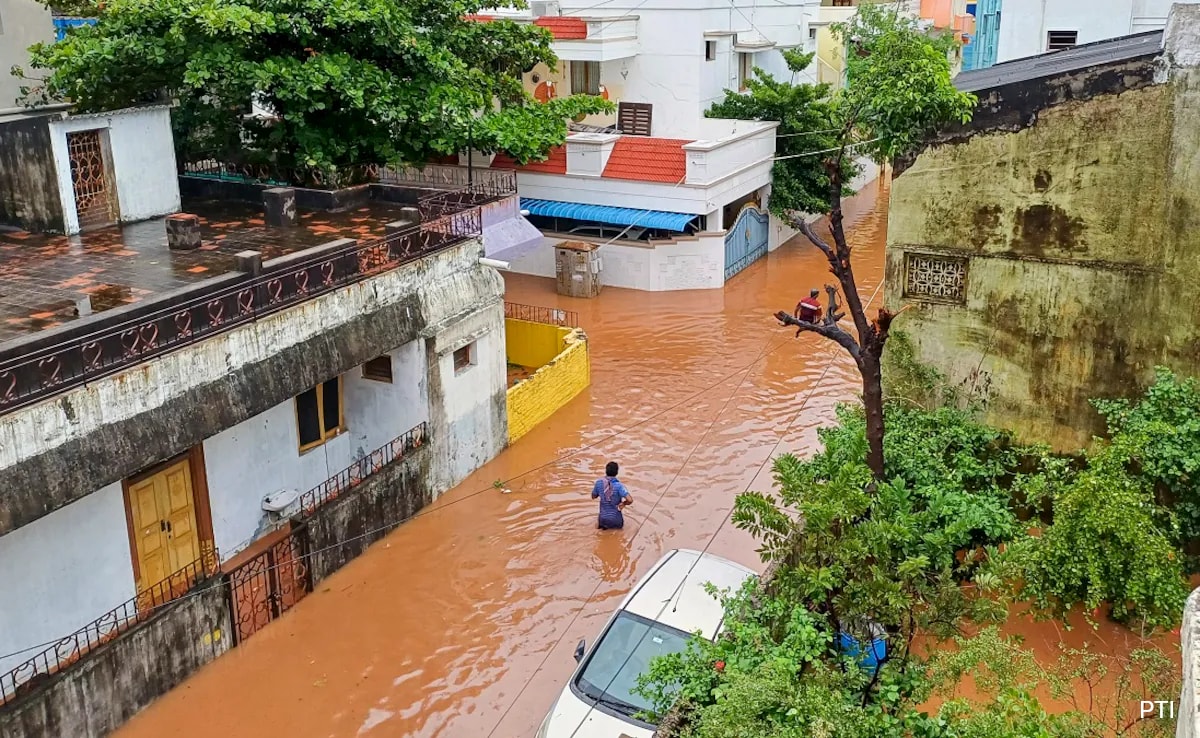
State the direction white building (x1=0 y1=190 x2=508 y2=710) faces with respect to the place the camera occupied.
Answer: facing the viewer and to the right of the viewer

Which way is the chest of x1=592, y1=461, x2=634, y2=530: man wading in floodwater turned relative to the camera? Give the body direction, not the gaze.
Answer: away from the camera

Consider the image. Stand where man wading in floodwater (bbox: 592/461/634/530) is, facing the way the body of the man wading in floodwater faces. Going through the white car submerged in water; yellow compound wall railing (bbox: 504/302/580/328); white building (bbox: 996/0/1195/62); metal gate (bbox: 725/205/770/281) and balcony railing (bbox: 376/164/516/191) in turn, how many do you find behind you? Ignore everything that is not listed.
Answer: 1

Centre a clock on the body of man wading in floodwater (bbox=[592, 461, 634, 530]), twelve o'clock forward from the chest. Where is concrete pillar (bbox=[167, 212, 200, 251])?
The concrete pillar is roughly at 9 o'clock from the man wading in floodwater.

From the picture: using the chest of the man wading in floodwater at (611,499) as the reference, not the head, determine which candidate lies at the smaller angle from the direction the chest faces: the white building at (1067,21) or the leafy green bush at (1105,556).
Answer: the white building

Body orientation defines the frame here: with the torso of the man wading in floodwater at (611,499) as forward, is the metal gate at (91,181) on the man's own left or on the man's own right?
on the man's own left

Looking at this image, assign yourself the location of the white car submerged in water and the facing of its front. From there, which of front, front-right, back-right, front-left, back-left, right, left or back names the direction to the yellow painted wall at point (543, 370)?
back-right

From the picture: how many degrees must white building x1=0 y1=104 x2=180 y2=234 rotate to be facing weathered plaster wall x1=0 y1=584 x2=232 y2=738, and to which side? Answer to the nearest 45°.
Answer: approximately 45° to its right

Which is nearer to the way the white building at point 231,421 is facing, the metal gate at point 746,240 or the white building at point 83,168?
the metal gate

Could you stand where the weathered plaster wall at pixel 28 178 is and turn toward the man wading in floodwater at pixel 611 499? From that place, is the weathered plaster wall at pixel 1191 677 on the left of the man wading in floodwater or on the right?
right

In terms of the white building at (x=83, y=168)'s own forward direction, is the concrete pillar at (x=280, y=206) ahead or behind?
ahead

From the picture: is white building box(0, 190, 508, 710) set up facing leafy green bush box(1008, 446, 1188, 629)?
yes

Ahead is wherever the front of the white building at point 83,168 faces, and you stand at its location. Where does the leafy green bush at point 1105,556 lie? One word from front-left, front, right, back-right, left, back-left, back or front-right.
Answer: front

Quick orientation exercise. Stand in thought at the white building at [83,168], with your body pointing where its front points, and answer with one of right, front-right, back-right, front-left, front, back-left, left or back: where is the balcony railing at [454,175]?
left

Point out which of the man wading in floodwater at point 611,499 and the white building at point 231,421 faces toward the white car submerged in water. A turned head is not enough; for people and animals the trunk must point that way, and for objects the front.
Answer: the white building
